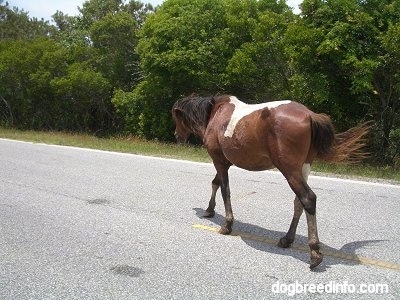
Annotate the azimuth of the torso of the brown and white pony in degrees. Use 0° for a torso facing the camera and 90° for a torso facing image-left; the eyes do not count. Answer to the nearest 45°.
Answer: approximately 135°

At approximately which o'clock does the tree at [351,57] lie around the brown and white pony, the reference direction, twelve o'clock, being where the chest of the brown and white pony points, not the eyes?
The tree is roughly at 2 o'clock from the brown and white pony.
